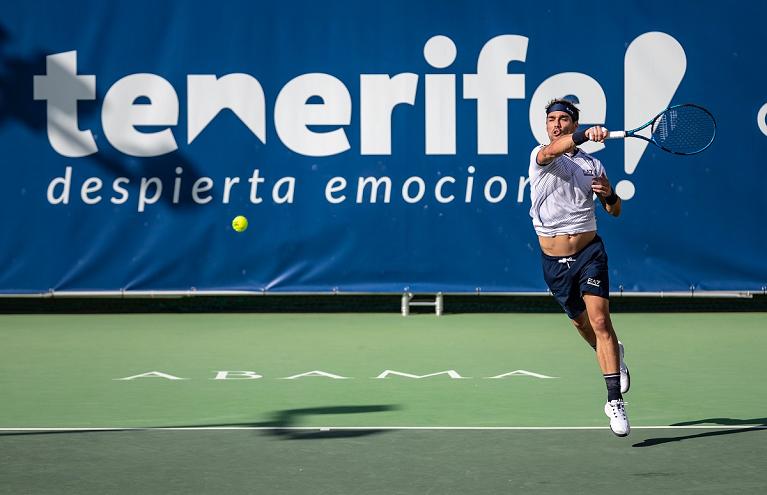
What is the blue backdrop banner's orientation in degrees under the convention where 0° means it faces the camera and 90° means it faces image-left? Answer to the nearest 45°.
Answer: approximately 0°

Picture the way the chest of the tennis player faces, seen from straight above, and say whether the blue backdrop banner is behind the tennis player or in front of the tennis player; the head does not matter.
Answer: behind

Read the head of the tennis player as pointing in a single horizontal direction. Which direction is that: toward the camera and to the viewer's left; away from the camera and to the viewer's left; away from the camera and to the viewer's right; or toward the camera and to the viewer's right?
toward the camera and to the viewer's left

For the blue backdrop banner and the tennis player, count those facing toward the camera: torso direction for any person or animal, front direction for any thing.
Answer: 2

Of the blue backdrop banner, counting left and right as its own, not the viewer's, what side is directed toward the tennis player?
front
